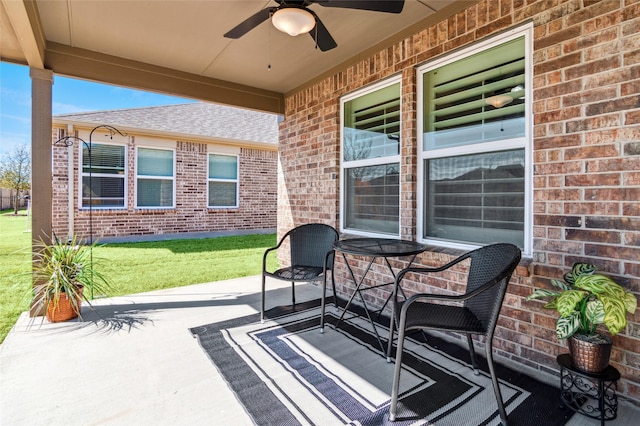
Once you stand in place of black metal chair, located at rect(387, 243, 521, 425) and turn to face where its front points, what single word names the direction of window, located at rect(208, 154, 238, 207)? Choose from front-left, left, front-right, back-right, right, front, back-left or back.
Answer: front-right

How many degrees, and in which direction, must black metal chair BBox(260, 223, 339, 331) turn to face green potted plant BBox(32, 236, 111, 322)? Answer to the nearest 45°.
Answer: approximately 45° to its right

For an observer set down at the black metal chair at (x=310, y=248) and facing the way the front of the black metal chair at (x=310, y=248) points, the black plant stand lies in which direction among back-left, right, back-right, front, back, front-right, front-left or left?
left

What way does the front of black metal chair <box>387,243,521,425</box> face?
to the viewer's left

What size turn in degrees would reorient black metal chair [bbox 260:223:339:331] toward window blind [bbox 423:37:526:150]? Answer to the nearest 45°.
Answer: approximately 90° to its left

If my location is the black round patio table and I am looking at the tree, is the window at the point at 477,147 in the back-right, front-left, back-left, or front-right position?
back-right

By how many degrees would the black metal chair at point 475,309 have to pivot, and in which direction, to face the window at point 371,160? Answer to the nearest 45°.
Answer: approximately 45° to its right

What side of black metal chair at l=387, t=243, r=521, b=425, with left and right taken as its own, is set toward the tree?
front

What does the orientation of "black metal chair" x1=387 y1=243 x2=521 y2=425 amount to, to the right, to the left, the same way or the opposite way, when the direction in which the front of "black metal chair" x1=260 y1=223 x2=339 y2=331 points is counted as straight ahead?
to the right

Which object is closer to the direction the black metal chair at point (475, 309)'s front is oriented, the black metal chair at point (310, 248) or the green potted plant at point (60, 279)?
the green potted plant

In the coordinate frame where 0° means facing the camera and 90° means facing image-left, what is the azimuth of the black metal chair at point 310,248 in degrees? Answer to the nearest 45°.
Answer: approximately 45°

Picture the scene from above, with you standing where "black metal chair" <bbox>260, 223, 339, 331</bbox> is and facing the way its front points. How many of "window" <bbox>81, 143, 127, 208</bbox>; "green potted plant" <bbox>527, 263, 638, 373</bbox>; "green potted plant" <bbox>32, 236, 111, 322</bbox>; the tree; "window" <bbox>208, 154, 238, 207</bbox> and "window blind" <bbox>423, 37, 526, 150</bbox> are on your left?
2

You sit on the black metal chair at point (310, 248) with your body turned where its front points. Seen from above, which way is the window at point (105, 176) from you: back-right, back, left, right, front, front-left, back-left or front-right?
right
